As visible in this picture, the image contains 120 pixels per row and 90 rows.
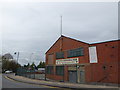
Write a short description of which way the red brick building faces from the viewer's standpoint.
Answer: facing the viewer and to the left of the viewer
